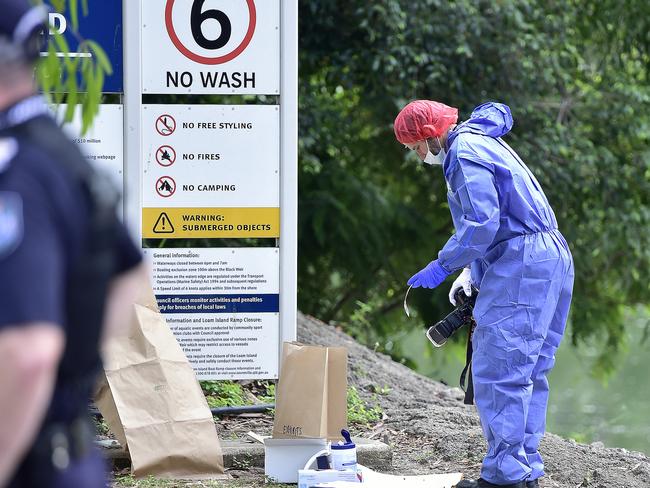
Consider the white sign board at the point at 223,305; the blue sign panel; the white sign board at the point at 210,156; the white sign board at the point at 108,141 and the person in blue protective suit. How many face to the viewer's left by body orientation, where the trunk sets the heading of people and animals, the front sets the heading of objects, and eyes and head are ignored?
1

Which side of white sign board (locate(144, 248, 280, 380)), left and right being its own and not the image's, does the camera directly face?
front

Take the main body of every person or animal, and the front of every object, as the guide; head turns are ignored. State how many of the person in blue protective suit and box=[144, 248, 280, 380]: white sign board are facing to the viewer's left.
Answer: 1

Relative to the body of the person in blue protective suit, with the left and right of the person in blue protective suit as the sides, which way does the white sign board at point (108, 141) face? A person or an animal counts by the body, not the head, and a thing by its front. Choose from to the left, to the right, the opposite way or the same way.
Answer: to the left

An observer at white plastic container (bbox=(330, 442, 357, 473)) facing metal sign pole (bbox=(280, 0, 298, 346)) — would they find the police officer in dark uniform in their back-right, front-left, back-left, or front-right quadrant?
back-left

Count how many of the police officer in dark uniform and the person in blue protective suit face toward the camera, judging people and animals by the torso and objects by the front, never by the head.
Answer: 0

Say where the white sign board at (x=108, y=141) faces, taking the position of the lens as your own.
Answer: facing the viewer

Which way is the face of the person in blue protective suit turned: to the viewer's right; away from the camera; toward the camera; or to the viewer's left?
to the viewer's left

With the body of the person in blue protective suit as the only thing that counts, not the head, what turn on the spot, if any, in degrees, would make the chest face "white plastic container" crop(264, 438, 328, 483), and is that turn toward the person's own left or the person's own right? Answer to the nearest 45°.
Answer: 0° — they already face it

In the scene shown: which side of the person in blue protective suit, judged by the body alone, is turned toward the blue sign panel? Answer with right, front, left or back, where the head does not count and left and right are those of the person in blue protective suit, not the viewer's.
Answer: front

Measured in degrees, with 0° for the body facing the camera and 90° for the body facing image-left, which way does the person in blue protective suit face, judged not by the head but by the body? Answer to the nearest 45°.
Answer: approximately 90°

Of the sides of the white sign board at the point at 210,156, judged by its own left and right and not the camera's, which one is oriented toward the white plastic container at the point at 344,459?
front
